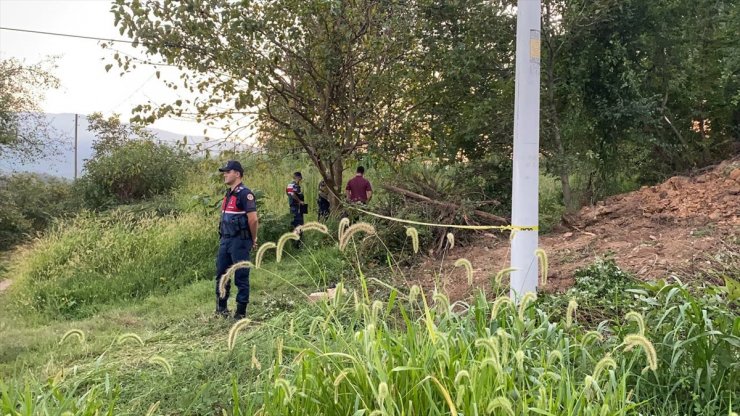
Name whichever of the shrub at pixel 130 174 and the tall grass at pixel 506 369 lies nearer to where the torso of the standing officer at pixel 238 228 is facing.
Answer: the tall grass

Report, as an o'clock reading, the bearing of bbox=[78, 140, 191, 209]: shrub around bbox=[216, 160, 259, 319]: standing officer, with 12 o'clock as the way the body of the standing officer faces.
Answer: The shrub is roughly at 4 o'clock from the standing officer.

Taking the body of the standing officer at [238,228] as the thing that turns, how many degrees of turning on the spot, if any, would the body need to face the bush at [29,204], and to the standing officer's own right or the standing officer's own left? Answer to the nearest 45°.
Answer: approximately 90° to the standing officer's own right

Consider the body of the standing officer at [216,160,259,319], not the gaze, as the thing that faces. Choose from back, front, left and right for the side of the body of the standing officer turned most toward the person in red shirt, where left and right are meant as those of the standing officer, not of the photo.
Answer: back

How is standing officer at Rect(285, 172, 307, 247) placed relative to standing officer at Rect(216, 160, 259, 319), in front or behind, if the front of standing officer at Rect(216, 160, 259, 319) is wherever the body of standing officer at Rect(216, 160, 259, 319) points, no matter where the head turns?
behind

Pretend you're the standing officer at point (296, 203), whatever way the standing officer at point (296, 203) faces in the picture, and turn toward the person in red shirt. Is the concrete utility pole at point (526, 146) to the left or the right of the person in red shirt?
right

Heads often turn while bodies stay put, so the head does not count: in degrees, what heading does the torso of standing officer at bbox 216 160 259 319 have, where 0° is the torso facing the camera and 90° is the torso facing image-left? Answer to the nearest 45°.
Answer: approximately 45°

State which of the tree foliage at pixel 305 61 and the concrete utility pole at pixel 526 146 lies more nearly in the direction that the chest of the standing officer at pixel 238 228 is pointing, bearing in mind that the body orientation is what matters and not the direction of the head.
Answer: the concrete utility pole

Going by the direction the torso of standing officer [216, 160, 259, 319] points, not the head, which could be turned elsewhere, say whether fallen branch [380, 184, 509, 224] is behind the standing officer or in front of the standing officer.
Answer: behind

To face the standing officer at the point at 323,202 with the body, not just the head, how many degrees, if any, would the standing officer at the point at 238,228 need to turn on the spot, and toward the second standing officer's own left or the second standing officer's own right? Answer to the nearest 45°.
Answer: approximately 135° to the second standing officer's own right

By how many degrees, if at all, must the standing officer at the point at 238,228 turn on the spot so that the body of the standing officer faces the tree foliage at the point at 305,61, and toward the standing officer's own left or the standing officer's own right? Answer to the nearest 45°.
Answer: approximately 135° to the standing officer's own right

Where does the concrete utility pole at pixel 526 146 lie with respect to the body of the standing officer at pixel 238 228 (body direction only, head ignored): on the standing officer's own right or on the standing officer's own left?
on the standing officer's own left
